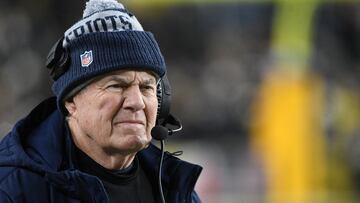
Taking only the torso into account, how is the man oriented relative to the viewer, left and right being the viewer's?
facing the viewer and to the right of the viewer

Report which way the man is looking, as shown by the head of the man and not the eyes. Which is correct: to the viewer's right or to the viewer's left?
to the viewer's right
